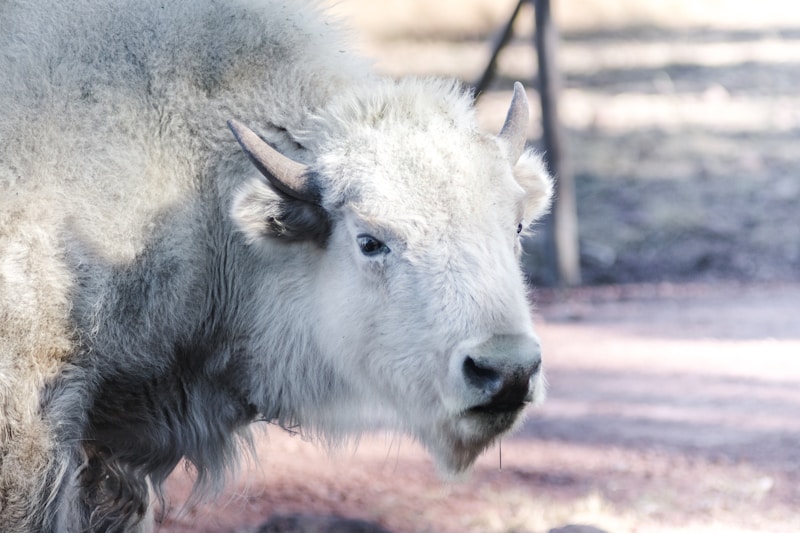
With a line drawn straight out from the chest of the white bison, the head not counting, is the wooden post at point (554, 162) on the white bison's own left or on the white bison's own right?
on the white bison's own left
